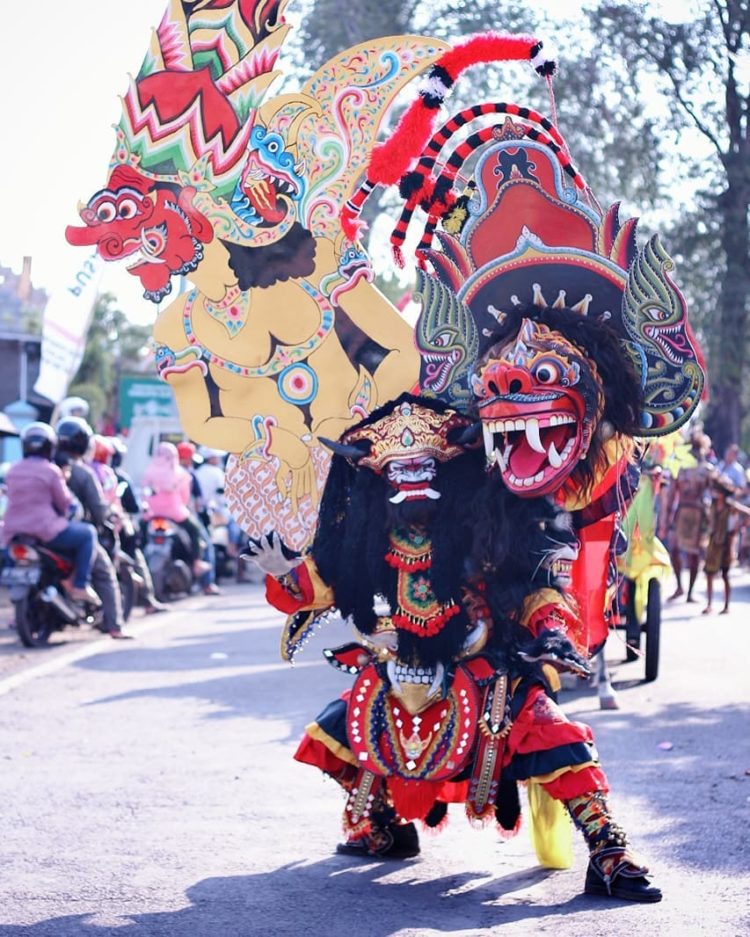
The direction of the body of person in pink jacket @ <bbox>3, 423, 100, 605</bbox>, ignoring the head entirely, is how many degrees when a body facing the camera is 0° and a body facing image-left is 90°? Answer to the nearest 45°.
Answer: approximately 225°

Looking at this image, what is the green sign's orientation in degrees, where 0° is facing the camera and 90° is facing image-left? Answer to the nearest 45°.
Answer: approximately 0°

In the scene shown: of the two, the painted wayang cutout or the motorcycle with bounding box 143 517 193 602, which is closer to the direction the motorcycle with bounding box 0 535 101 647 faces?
the motorcycle

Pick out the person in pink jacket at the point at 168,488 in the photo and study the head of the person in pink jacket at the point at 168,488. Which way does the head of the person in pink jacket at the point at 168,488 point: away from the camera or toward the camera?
away from the camera

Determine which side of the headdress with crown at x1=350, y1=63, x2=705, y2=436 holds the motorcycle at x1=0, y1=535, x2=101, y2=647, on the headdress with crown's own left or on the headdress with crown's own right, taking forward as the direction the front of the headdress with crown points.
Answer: on the headdress with crown's own right

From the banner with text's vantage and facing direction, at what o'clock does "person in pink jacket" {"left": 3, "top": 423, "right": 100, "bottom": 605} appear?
The person in pink jacket is roughly at 12 o'clock from the banner with text.

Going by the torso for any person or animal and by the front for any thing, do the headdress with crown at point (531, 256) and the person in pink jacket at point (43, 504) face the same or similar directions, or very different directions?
very different directions

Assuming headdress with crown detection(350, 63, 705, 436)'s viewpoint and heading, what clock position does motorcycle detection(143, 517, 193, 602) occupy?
The motorcycle is roughly at 4 o'clock from the headdress with crown.

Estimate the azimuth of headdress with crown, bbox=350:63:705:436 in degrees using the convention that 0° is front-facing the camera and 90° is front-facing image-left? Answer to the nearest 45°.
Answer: approximately 45°

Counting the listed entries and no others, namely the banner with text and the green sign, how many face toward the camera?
2

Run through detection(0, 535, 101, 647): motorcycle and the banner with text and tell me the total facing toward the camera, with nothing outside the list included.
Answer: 1

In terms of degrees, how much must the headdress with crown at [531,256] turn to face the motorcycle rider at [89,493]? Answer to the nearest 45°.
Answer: approximately 90° to its right
